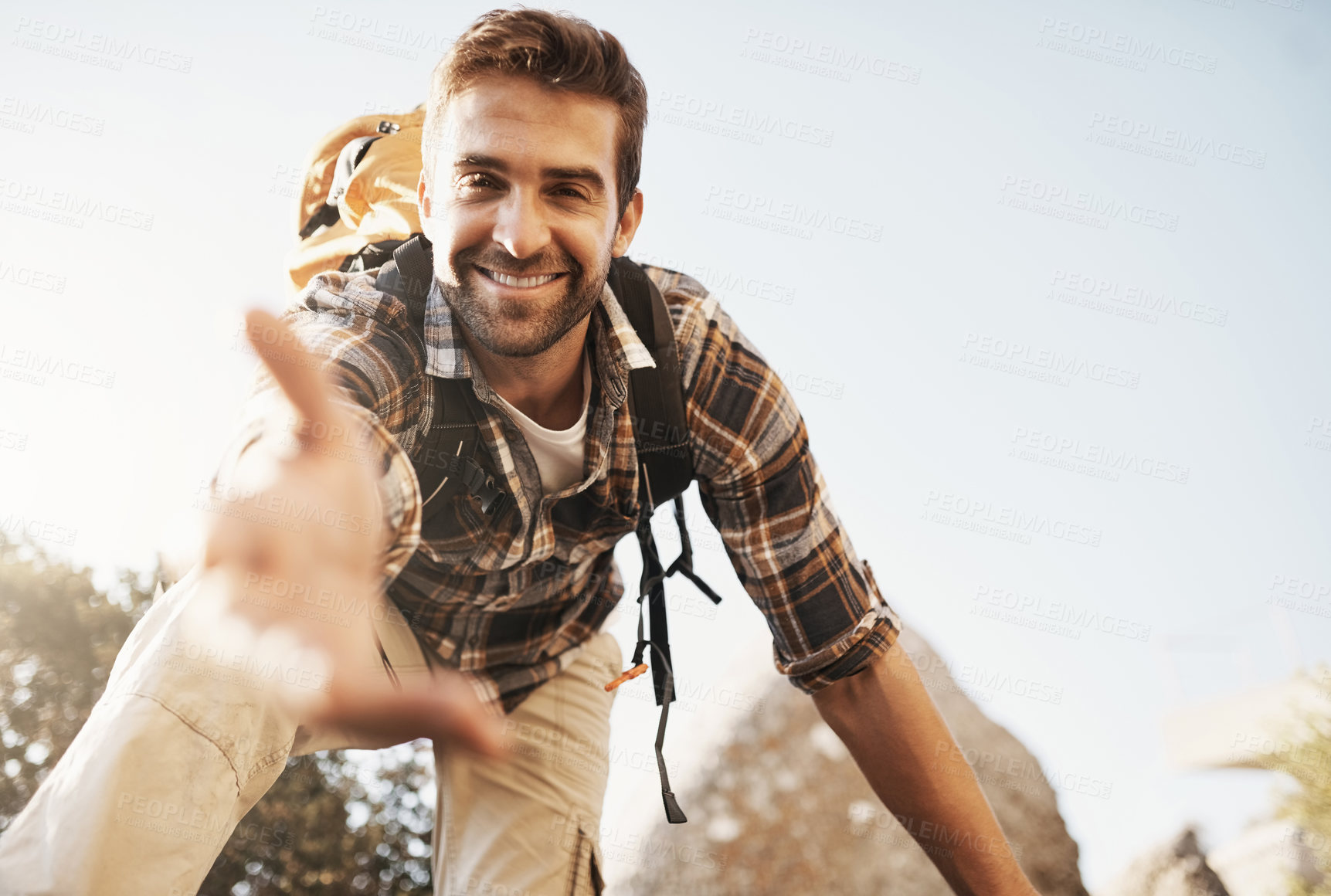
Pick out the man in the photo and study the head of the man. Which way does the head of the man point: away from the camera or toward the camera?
toward the camera

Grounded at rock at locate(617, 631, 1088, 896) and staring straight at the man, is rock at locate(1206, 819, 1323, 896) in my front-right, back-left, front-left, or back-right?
back-left

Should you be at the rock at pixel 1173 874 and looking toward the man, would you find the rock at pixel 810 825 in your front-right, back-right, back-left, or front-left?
front-right

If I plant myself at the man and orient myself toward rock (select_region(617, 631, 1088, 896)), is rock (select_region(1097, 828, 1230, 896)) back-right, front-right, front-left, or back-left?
front-right

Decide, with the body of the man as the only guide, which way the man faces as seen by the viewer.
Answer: toward the camera

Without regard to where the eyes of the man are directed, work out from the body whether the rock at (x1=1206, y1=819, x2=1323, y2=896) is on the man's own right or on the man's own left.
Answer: on the man's own left

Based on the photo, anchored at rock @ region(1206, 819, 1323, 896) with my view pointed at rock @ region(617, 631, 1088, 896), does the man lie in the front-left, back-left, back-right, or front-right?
front-left

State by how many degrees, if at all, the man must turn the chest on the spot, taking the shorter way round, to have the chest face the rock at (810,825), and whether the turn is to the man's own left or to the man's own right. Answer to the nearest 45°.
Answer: approximately 135° to the man's own left

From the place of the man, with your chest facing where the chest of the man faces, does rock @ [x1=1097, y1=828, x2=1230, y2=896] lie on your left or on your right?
on your left
